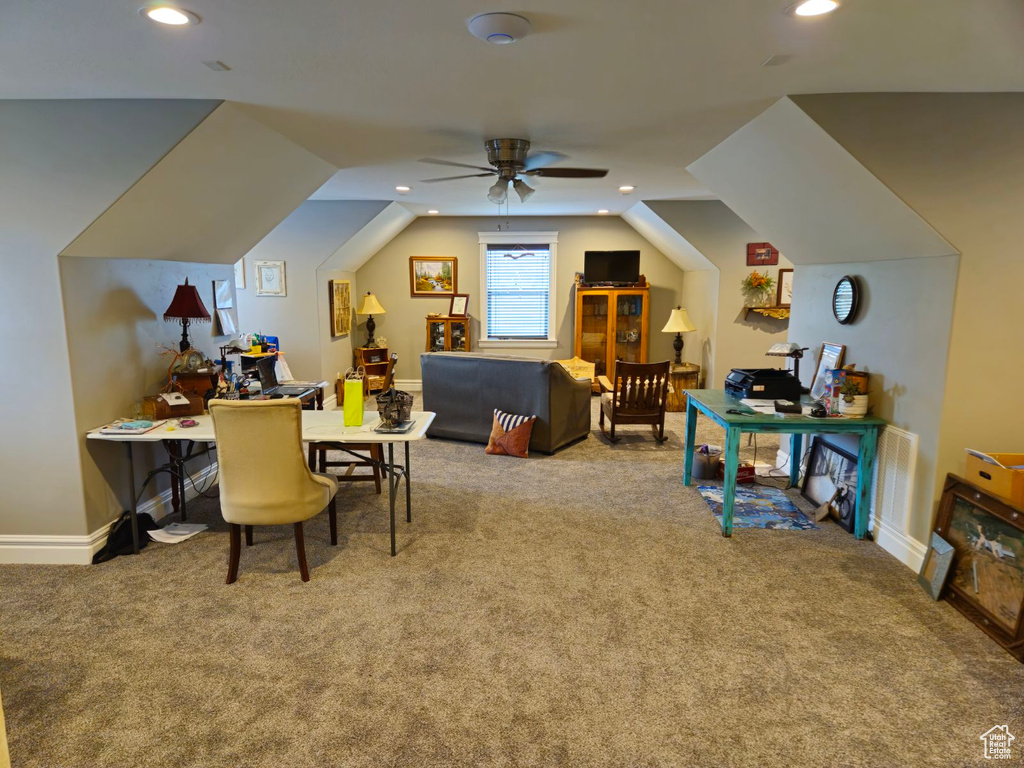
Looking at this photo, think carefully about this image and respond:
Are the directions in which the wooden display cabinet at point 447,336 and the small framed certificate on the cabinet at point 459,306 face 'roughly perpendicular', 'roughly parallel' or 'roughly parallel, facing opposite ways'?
roughly parallel

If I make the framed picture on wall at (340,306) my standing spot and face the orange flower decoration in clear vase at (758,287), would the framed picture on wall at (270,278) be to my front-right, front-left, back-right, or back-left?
back-right

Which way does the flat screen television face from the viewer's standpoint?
toward the camera

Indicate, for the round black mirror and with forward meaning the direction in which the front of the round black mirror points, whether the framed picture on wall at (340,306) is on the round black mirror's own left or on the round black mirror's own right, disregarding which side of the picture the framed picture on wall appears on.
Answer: on the round black mirror's own right

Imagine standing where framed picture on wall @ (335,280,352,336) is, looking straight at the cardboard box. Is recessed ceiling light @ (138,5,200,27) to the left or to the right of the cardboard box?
right

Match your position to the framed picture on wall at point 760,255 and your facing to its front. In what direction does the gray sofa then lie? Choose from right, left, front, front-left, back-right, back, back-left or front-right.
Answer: front-right

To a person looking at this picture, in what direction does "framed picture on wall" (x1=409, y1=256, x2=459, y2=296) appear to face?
facing the viewer

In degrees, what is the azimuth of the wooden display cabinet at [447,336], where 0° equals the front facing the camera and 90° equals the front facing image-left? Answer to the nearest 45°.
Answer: approximately 0°

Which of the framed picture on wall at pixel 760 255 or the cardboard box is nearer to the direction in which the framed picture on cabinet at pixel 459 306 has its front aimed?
the cardboard box

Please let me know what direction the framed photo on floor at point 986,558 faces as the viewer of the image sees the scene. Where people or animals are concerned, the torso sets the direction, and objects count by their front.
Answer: facing the viewer and to the left of the viewer

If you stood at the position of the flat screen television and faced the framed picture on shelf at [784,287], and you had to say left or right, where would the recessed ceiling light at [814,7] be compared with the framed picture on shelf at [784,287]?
right

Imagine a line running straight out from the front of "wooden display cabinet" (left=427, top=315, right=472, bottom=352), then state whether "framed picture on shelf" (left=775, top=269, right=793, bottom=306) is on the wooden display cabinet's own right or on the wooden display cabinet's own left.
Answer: on the wooden display cabinet's own left

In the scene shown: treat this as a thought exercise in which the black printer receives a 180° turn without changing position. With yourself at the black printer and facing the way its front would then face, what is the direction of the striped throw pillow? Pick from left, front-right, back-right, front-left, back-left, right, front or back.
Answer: back-left

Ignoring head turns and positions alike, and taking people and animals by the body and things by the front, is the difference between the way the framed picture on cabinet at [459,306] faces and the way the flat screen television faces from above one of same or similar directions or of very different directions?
same or similar directions
